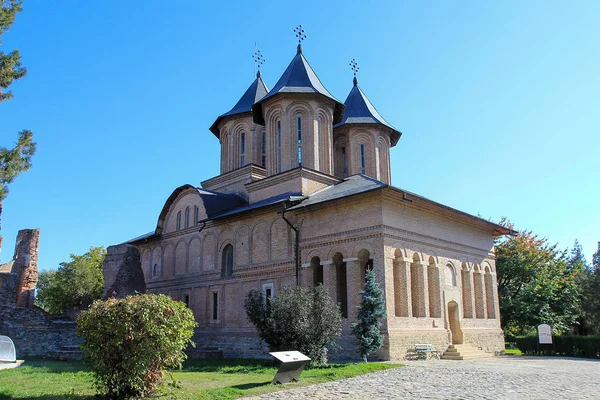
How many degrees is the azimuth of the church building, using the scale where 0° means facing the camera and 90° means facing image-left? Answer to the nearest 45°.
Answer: approximately 315°

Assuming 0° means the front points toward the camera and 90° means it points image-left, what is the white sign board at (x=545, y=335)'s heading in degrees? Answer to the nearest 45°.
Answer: approximately 0°

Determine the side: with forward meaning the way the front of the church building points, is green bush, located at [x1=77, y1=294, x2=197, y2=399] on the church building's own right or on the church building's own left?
on the church building's own right

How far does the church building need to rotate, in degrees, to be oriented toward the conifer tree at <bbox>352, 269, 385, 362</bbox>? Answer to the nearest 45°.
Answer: approximately 45° to its right

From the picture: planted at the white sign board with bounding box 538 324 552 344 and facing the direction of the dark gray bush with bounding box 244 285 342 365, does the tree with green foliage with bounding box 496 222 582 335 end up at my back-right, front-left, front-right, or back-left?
back-right

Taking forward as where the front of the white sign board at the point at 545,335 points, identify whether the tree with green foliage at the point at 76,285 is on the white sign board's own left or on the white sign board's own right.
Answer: on the white sign board's own right

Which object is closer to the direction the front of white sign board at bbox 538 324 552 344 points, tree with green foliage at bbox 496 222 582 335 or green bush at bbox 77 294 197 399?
the green bush

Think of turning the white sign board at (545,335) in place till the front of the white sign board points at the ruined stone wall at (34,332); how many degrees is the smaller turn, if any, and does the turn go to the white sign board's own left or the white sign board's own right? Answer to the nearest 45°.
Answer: approximately 45° to the white sign board's own right

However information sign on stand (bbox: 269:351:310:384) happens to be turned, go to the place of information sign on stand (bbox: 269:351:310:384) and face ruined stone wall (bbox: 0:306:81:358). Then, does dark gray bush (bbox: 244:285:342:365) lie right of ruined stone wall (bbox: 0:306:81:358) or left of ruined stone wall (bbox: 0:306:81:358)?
right

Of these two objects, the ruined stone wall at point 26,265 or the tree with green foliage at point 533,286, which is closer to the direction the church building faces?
the tree with green foliage

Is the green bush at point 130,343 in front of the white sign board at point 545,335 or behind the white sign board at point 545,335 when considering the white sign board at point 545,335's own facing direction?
in front

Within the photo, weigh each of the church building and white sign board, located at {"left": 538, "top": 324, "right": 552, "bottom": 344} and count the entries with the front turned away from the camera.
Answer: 0
